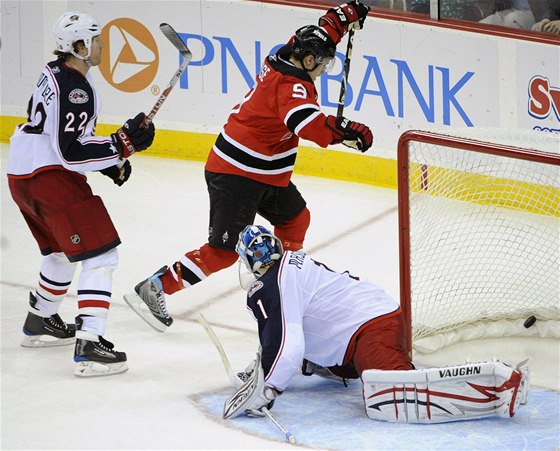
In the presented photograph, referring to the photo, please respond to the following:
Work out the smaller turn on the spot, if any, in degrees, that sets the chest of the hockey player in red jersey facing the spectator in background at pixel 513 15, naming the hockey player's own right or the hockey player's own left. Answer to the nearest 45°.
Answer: approximately 45° to the hockey player's own left

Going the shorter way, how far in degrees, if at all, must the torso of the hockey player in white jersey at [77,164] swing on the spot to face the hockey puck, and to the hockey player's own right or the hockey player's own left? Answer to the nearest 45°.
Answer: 0° — they already face it

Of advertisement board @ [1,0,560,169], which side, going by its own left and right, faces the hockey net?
front

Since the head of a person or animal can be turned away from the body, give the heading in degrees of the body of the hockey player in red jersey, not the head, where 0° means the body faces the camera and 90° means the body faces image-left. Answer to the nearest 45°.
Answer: approximately 270°

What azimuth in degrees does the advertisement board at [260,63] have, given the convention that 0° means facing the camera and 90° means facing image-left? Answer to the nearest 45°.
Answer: approximately 0°

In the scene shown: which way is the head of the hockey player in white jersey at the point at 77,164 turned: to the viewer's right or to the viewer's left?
to the viewer's right

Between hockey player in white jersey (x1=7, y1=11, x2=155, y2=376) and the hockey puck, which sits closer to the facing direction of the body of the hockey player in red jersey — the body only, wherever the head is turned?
the hockey puck

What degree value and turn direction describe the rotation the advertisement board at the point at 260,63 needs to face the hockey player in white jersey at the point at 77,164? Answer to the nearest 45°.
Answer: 0° — it already faces them

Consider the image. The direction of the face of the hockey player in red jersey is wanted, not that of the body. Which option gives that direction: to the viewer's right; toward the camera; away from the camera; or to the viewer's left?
to the viewer's right

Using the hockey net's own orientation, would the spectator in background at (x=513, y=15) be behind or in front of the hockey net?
behind

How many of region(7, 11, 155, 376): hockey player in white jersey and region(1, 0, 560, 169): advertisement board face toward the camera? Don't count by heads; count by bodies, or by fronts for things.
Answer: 1

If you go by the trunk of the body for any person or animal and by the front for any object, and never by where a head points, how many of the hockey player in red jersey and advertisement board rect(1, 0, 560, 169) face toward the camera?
1

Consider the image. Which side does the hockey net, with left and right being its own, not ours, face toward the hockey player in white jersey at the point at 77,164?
front
